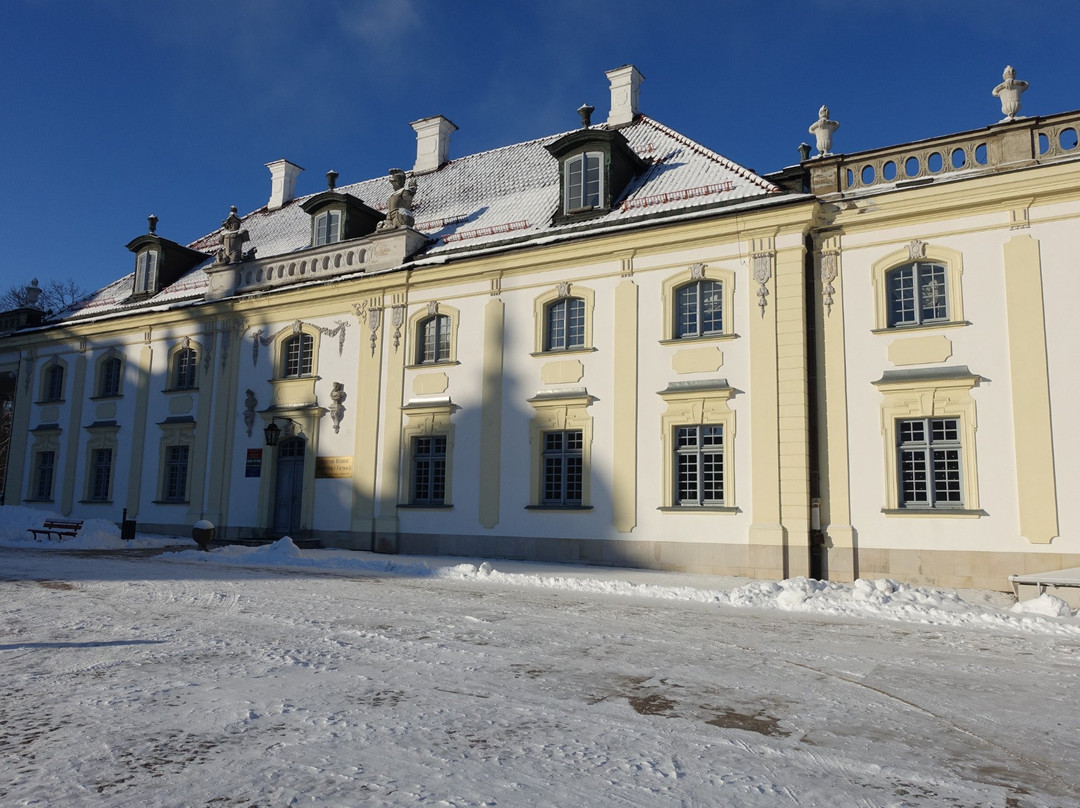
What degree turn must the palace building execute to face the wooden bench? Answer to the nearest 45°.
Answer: approximately 45° to its right

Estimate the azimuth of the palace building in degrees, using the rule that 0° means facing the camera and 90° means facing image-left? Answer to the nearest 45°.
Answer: approximately 45°
